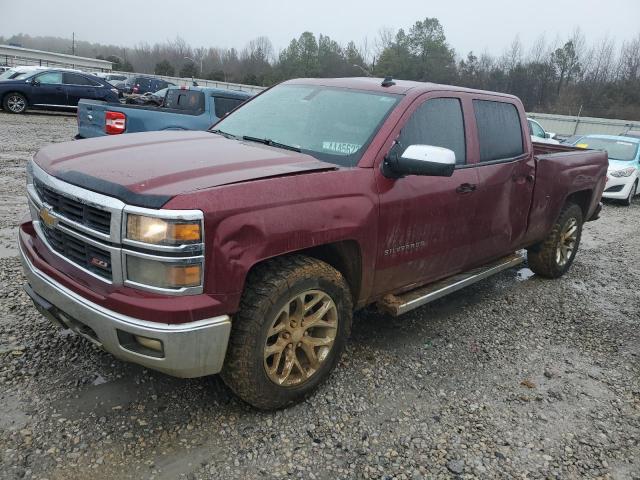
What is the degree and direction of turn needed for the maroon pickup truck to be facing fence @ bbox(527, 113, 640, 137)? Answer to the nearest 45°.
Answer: approximately 180°

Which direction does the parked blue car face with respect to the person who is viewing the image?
facing to the left of the viewer

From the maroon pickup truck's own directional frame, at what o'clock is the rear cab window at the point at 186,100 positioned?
The rear cab window is roughly at 4 o'clock from the maroon pickup truck.

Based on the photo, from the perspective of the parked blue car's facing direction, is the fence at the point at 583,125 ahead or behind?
behind

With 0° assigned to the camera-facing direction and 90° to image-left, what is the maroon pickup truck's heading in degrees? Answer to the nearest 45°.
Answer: approximately 45°
